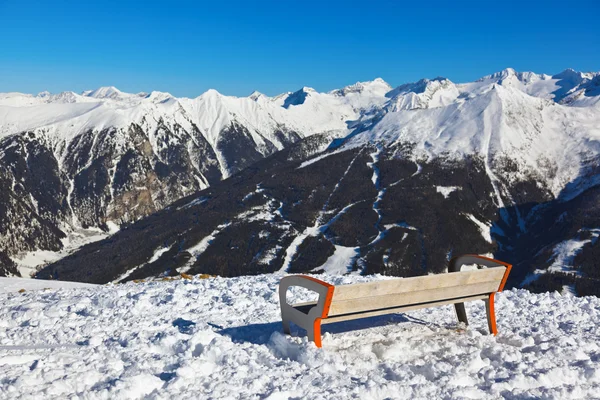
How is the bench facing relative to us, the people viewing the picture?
facing away from the viewer and to the left of the viewer
